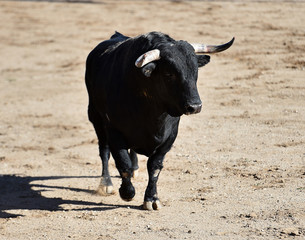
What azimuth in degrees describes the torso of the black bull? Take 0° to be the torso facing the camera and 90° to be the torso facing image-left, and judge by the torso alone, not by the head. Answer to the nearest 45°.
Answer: approximately 315°
